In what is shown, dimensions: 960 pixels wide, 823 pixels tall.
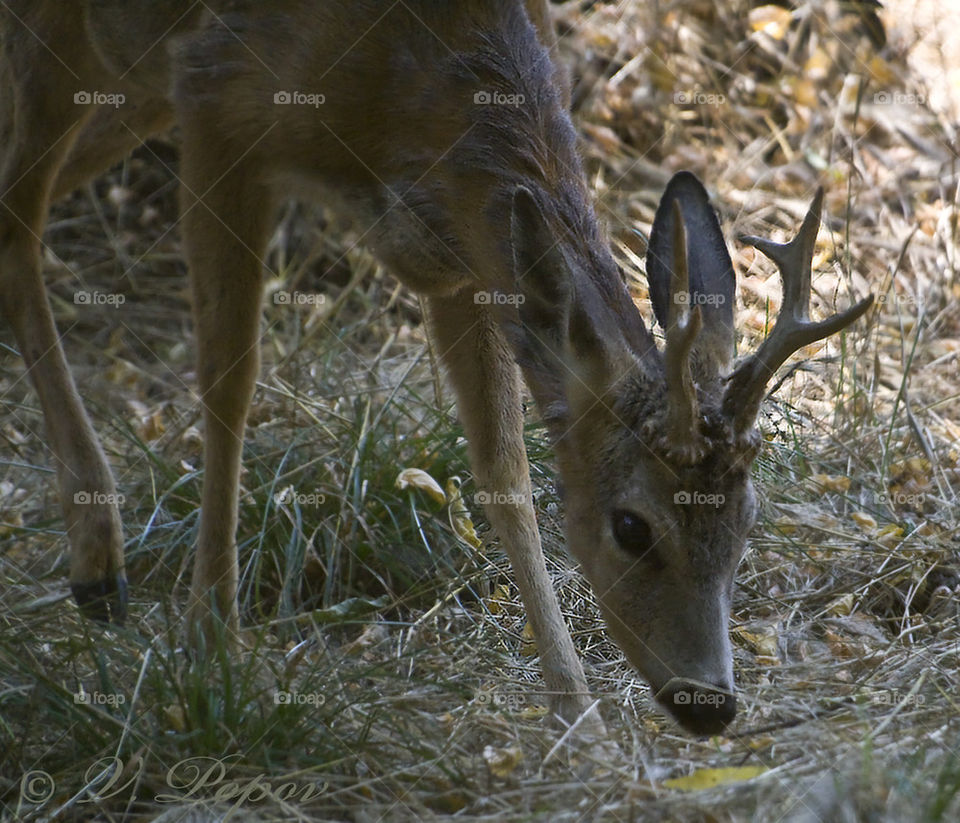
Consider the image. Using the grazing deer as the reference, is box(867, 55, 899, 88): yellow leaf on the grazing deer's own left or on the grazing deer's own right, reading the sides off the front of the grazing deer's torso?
on the grazing deer's own left

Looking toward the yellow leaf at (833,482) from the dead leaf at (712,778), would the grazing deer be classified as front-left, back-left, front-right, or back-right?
front-left

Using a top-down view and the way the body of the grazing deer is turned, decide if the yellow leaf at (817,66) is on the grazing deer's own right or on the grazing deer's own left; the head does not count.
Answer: on the grazing deer's own left

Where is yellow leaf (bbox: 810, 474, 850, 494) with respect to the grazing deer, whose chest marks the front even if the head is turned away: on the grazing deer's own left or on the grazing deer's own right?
on the grazing deer's own left

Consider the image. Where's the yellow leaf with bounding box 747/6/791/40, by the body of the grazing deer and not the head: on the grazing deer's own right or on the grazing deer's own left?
on the grazing deer's own left

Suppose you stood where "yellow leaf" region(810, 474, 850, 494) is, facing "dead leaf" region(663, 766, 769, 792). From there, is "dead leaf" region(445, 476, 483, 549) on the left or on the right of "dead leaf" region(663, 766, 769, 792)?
right

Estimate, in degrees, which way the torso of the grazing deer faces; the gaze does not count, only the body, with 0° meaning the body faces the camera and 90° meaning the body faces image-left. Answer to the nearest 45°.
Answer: approximately 315°
